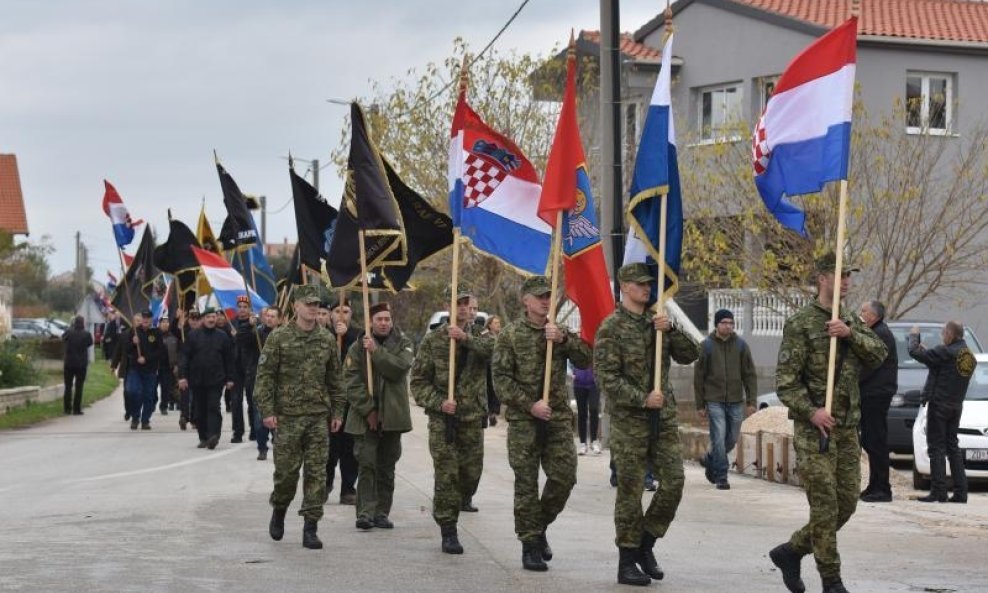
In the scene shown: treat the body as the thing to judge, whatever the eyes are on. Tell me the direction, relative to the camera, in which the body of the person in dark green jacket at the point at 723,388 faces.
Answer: toward the camera

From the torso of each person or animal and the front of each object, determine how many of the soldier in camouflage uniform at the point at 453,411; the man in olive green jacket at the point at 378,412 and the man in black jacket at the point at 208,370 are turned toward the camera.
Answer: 3

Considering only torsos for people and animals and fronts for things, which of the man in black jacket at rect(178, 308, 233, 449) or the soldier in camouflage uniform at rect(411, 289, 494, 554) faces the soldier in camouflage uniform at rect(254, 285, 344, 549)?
the man in black jacket

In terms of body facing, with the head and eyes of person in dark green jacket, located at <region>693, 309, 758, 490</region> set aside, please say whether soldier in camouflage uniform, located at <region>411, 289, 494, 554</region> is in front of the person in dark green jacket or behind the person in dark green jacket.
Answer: in front

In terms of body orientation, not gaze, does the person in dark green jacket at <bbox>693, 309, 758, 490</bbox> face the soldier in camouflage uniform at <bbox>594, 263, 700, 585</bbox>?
yes

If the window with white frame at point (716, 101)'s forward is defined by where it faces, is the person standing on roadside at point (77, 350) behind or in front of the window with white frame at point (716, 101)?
in front

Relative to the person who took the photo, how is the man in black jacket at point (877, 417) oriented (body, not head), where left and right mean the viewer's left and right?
facing to the left of the viewer

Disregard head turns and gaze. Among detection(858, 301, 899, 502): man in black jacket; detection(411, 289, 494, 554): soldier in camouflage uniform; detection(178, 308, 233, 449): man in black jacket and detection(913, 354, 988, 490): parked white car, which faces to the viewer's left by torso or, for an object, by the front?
detection(858, 301, 899, 502): man in black jacket
